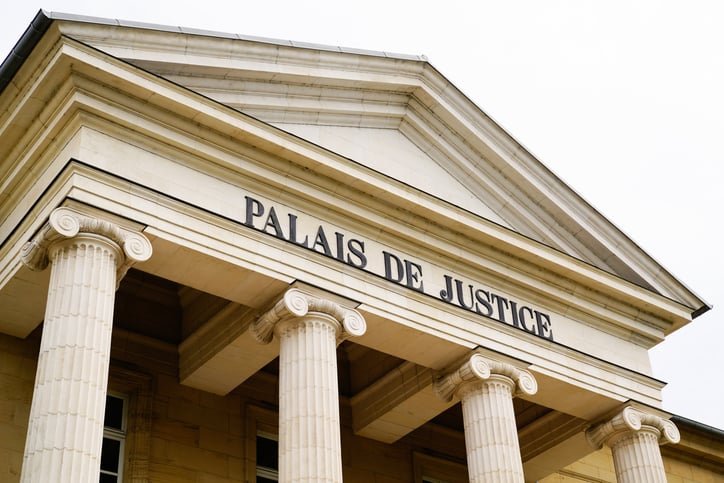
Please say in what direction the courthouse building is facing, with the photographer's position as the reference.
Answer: facing the viewer and to the right of the viewer
